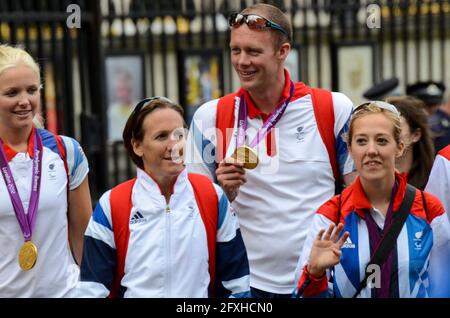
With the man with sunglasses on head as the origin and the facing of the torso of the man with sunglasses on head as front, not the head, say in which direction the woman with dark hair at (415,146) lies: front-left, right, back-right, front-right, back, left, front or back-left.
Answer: back-left

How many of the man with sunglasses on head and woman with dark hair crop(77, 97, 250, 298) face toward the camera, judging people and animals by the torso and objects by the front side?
2

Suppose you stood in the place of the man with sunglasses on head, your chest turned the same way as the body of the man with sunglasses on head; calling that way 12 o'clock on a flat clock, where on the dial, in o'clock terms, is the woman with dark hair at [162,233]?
The woman with dark hair is roughly at 1 o'clock from the man with sunglasses on head.
